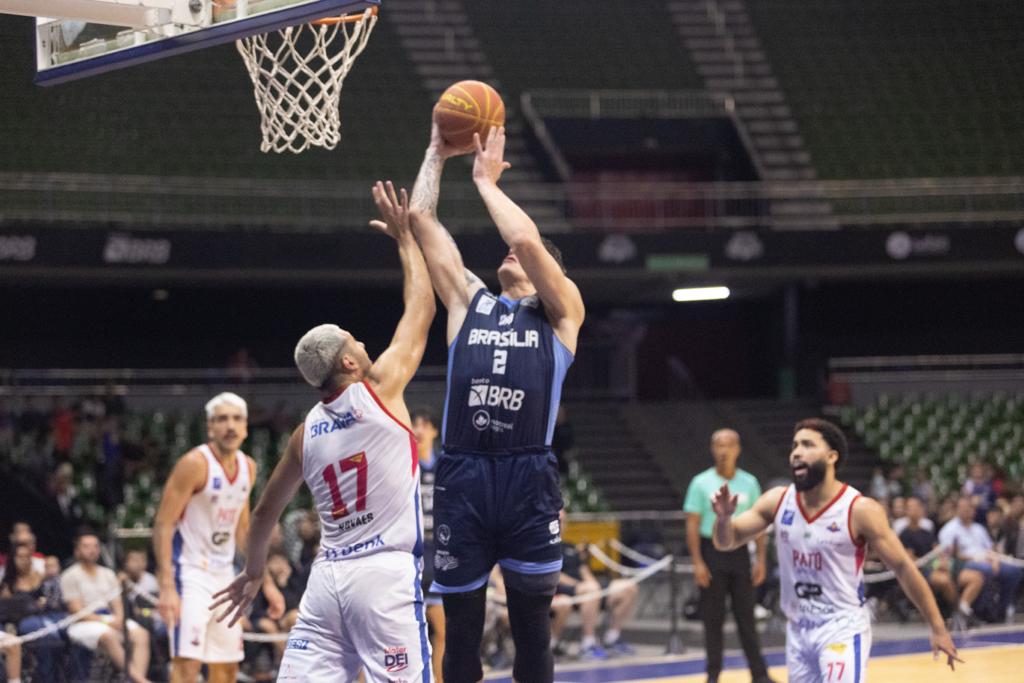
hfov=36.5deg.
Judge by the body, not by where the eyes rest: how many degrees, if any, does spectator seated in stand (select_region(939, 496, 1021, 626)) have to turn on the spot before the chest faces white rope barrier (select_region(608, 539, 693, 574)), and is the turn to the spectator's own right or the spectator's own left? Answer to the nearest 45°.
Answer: approximately 135° to the spectator's own right

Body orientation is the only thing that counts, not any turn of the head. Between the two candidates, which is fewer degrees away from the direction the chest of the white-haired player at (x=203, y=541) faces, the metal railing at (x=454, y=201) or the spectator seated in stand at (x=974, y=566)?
the spectator seated in stand

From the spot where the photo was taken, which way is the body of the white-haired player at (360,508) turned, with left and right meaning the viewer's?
facing away from the viewer and to the right of the viewer

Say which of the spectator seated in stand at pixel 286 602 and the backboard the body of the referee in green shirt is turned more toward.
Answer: the backboard

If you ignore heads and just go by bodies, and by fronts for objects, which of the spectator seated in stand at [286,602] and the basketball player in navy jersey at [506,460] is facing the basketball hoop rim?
the spectator seated in stand

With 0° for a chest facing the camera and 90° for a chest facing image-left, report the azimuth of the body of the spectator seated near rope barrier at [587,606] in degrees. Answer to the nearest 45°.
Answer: approximately 315°

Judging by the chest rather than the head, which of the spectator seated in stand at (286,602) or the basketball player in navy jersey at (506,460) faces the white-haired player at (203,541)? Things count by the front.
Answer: the spectator seated in stand

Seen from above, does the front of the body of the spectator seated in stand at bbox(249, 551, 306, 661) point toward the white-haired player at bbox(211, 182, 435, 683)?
yes
